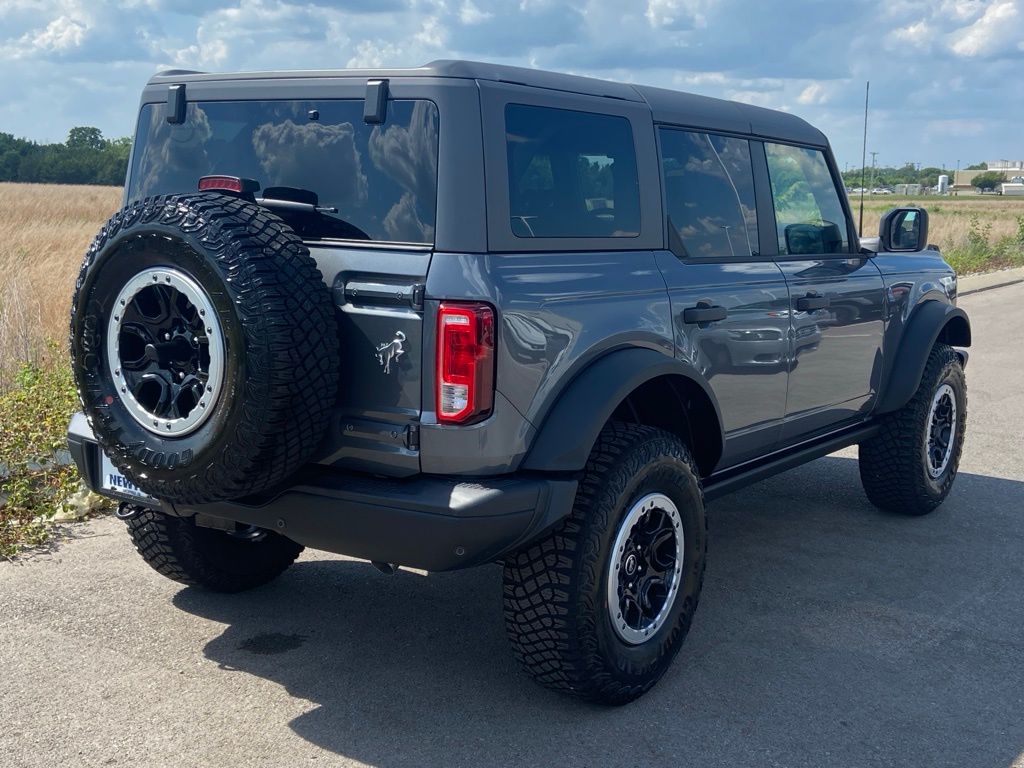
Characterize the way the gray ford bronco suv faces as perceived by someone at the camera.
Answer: facing away from the viewer and to the right of the viewer
